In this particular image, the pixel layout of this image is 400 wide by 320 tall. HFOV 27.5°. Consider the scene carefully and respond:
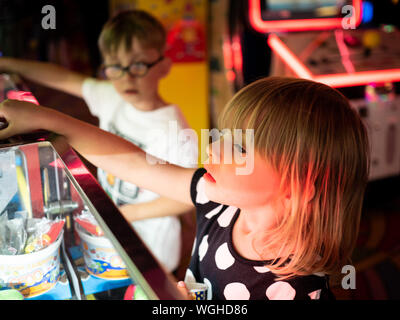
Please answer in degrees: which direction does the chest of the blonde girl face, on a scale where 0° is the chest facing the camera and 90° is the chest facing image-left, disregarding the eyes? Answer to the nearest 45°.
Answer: approximately 45°

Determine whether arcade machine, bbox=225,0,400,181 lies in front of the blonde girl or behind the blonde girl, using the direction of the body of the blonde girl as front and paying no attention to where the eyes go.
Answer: behind

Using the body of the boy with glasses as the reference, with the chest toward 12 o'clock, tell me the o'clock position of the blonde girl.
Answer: The blonde girl is roughly at 10 o'clock from the boy with glasses.

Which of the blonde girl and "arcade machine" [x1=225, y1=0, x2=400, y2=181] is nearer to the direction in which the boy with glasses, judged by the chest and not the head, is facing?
the blonde girl

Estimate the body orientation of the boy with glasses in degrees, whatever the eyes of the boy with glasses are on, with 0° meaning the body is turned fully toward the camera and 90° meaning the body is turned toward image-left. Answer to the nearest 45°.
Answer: approximately 45°

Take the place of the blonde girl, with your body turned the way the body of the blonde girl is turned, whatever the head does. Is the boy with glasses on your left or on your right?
on your right
